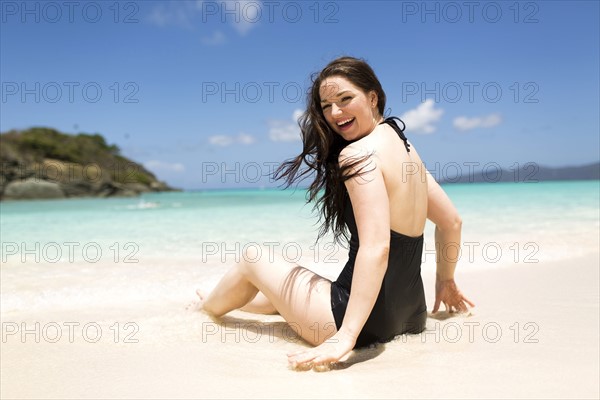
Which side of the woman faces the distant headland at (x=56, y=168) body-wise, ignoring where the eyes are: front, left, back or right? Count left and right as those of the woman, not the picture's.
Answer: front

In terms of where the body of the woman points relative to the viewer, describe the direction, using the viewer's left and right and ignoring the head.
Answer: facing away from the viewer and to the left of the viewer
